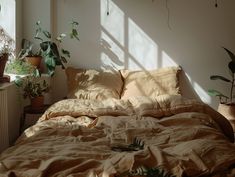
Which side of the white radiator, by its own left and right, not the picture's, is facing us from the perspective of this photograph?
right

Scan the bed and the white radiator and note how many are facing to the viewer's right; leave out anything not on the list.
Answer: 1

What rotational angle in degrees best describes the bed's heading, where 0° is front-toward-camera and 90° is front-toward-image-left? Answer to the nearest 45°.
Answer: approximately 0°

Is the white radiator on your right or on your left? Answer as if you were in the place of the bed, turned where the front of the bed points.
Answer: on your right

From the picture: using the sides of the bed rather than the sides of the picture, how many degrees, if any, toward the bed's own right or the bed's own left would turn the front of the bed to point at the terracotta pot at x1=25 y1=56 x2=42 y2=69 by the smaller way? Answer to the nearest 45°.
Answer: approximately 135° to the bed's own right

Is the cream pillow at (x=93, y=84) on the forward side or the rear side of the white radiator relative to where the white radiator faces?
on the forward side

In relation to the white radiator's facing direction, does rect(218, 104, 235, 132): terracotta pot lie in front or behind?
in front
